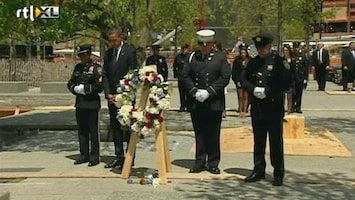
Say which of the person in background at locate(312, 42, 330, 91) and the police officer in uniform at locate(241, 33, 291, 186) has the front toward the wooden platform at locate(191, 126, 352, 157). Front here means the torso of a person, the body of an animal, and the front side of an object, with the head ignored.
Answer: the person in background

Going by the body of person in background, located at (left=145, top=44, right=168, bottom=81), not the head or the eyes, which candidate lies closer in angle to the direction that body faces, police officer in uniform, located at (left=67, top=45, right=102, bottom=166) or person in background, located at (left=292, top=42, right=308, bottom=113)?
the police officer in uniform

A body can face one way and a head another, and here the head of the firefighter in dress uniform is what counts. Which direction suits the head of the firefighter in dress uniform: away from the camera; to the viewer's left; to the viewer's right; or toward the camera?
toward the camera

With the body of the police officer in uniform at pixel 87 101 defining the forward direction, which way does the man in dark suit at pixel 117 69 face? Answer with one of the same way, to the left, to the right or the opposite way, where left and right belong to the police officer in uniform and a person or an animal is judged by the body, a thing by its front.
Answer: the same way

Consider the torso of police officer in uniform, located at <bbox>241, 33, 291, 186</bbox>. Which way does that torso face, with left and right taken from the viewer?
facing the viewer and to the left of the viewer

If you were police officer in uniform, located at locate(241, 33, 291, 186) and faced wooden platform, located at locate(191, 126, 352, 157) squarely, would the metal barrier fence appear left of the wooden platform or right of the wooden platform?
left

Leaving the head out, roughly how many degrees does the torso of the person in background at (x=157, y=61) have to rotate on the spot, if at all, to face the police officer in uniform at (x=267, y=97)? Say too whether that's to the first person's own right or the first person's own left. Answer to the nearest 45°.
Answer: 0° — they already face them

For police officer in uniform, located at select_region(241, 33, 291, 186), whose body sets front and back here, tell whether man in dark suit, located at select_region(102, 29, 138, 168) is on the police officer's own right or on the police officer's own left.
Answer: on the police officer's own right

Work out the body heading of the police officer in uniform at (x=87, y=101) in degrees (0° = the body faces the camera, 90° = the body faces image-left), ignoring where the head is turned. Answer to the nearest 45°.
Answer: approximately 45°

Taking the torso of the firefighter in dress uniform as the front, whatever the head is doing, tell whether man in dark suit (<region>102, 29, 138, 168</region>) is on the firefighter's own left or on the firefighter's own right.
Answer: on the firefighter's own right

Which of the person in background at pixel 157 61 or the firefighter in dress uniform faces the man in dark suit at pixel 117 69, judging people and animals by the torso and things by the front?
the person in background

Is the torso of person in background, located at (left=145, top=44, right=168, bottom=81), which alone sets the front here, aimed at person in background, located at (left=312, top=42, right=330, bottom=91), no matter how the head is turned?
no

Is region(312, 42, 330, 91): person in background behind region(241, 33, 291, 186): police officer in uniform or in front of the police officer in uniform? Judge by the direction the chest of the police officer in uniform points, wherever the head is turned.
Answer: behind

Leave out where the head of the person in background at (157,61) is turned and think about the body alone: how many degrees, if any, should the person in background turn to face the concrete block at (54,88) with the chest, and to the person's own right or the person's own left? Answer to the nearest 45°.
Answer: approximately 135° to the person's own right

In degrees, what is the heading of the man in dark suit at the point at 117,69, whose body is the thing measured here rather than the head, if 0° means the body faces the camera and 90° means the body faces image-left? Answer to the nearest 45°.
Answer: approximately 45°

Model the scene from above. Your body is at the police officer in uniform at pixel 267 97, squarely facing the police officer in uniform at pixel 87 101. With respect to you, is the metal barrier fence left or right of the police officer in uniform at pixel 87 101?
right

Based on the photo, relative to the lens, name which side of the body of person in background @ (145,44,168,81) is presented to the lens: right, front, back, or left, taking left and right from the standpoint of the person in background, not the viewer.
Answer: front

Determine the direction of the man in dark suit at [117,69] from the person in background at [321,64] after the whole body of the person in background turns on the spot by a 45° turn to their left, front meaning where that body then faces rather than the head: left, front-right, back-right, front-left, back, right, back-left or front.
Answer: front-right

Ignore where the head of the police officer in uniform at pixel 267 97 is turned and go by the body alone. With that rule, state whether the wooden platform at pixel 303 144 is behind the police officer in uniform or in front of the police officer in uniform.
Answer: behind

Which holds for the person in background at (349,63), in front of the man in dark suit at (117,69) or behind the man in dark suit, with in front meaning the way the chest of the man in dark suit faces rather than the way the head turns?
behind

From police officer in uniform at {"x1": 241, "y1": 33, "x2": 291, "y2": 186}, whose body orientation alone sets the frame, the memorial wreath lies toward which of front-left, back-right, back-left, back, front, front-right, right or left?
front-right
